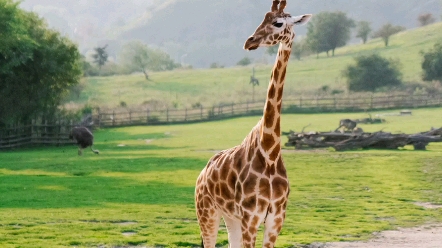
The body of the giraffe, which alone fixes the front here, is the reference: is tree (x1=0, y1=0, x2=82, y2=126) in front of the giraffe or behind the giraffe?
behind

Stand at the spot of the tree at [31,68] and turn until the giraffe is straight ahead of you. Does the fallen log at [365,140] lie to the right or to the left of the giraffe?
left

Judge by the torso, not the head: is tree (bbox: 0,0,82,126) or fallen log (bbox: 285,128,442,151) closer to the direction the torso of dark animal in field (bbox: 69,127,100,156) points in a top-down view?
the tree

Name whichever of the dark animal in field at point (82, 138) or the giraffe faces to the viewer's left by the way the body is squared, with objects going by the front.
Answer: the dark animal in field

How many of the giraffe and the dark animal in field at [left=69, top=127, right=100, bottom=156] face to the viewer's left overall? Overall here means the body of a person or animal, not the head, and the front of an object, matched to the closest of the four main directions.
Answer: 1
